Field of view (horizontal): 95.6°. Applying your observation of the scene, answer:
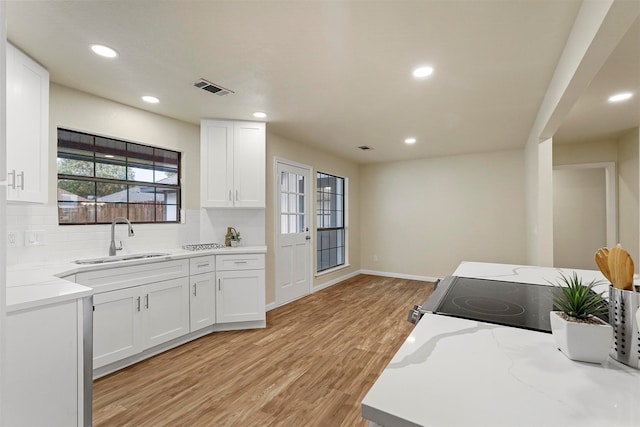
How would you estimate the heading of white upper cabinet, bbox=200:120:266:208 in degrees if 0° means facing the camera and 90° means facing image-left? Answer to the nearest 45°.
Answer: approximately 0°

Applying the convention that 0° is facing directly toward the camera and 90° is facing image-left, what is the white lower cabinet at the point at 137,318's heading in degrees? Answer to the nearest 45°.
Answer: approximately 315°

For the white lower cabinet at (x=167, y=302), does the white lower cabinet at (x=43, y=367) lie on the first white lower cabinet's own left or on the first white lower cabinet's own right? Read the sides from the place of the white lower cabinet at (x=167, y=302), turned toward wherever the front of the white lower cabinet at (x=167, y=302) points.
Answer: on the first white lower cabinet's own right

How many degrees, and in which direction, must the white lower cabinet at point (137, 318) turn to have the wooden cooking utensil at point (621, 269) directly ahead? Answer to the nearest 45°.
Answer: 0° — it already faces it

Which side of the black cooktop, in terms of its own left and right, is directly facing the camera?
left

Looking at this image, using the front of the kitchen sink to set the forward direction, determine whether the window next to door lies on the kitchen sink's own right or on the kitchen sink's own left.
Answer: on the kitchen sink's own left

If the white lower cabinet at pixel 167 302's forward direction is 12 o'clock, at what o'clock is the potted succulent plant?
The potted succulent plant is roughly at 1 o'clock from the white lower cabinet.

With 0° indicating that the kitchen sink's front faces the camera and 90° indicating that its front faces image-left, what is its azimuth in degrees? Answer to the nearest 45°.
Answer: approximately 315°
